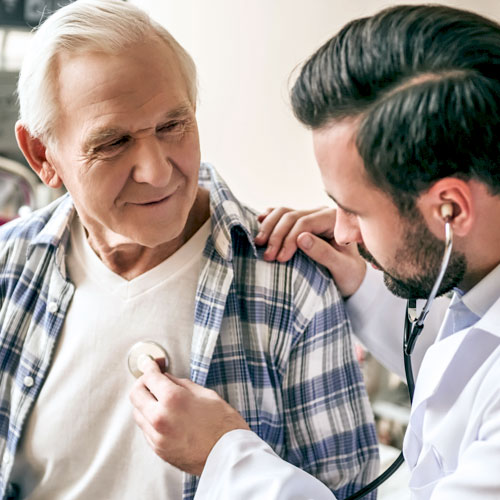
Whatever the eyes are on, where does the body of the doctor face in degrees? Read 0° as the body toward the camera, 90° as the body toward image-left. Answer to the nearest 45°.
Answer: approximately 90°

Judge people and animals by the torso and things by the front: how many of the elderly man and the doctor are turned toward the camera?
1

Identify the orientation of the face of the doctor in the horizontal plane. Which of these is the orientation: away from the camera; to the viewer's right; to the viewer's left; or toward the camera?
to the viewer's left

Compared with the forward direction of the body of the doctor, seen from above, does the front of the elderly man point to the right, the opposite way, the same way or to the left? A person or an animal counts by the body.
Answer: to the left

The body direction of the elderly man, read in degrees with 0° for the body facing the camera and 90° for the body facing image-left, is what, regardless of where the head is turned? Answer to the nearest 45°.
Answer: approximately 0°
